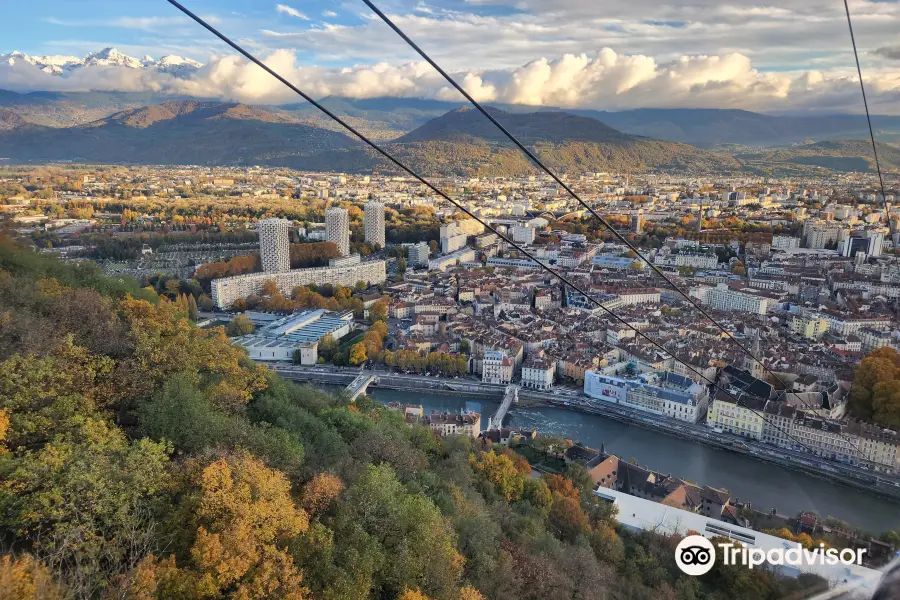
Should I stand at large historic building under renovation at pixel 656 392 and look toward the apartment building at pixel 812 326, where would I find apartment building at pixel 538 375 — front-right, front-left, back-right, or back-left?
back-left

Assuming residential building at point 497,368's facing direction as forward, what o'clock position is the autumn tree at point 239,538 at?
The autumn tree is roughly at 12 o'clock from the residential building.

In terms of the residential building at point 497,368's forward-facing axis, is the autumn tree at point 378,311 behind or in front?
behind

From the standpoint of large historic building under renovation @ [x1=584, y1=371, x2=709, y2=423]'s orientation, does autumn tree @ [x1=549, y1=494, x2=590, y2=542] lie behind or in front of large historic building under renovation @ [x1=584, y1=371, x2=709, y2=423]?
in front

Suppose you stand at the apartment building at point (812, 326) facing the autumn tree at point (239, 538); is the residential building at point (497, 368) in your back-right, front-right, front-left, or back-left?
front-right

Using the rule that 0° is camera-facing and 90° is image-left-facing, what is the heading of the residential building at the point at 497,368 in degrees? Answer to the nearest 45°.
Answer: approximately 0°

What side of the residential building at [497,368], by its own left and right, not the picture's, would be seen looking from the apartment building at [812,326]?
left

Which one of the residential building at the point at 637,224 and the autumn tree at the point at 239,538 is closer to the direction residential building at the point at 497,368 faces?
the autumn tree

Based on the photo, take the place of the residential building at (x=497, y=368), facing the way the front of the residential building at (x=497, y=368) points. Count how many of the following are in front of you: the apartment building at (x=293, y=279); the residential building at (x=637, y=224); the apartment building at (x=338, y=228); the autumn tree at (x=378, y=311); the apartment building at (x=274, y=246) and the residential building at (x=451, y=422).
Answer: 1

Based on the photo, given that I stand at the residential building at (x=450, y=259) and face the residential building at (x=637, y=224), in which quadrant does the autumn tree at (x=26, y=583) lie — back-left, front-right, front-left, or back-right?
back-right

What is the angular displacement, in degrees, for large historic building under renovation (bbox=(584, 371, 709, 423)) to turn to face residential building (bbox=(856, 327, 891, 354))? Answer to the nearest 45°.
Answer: approximately 180°

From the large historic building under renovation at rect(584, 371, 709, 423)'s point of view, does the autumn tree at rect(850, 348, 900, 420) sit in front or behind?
behind

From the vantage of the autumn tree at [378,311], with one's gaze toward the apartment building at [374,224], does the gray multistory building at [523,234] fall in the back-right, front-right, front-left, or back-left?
front-right

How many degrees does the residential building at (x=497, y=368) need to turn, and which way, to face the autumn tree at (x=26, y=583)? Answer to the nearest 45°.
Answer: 0° — it already faces it

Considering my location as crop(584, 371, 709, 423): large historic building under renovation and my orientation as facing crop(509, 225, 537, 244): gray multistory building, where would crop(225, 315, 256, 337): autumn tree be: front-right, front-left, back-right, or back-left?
front-left

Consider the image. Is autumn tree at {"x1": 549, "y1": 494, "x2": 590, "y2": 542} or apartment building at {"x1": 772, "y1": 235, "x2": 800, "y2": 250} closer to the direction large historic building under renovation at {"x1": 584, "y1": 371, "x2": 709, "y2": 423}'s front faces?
the autumn tree

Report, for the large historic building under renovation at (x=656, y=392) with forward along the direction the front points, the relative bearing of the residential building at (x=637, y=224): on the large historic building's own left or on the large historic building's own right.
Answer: on the large historic building's own right

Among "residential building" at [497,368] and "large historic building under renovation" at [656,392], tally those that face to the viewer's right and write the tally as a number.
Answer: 0

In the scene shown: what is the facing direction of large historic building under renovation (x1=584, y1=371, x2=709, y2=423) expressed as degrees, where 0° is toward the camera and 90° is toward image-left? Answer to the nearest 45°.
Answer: approximately 45°
